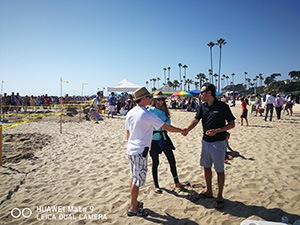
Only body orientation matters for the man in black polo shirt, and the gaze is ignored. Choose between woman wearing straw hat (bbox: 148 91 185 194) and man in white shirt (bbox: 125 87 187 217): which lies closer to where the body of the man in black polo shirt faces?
the man in white shirt

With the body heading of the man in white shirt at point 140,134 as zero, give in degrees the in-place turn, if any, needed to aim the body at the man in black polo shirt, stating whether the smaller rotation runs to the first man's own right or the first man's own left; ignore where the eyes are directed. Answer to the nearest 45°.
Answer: approximately 45° to the first man's own right

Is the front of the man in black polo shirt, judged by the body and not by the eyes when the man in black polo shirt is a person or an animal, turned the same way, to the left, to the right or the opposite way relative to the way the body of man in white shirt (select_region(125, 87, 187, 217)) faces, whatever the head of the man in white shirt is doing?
the opposite way

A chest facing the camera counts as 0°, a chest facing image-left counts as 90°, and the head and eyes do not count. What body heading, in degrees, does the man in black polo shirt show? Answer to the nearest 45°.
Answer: approximately 45°

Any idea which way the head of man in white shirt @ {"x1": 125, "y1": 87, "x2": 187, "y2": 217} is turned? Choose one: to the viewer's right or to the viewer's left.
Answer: to the viewer's right

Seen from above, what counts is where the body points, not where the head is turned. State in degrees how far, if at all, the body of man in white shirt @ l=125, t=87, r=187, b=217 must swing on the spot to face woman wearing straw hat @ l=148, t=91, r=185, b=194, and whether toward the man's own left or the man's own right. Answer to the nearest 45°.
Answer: approximately 45° to the man's own left

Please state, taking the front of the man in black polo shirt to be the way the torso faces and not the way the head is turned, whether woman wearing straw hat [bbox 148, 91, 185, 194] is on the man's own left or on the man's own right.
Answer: on the man's own right

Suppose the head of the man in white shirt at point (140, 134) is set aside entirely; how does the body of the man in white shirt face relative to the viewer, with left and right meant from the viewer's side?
facing away from the viewer and to the right of the viewer
